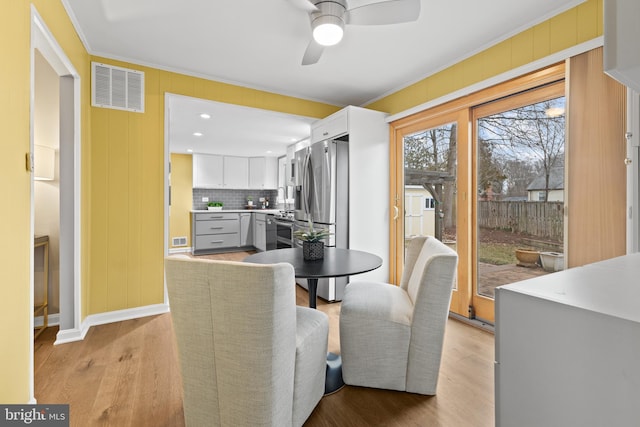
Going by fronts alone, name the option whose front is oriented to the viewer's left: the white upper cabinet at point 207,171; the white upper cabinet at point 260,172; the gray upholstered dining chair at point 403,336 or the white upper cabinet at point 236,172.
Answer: the gray upholstered dining chair

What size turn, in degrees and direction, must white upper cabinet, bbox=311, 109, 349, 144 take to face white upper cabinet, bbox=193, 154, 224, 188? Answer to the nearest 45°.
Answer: approximately 90° to its right

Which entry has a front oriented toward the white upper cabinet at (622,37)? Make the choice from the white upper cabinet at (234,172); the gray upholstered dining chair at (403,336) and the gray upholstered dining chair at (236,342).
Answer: the white upper cabinet at (234,172)

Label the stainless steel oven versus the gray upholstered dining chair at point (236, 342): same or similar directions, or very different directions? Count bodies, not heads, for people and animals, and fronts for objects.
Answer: very different directions

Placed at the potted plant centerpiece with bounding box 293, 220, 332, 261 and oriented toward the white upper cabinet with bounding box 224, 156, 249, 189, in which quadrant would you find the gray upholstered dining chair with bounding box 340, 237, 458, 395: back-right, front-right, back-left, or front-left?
back-right

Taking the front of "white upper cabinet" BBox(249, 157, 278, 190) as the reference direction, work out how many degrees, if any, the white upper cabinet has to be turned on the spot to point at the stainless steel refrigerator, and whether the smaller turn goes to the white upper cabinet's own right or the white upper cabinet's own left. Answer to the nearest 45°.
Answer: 0° — it already faces it

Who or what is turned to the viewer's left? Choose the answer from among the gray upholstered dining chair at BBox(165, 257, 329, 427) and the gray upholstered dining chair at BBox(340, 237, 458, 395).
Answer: the gray upholstered dining chair at BBox(340, 237, 458, 395)

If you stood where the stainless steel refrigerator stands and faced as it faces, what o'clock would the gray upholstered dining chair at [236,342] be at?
The gray upholstered dining chair is roughly at 11 o'clock from the stainless steel refrigerator.

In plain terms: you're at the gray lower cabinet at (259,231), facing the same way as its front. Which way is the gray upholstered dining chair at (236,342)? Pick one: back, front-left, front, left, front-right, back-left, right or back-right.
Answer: front-left

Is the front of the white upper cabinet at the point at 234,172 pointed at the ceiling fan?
yes

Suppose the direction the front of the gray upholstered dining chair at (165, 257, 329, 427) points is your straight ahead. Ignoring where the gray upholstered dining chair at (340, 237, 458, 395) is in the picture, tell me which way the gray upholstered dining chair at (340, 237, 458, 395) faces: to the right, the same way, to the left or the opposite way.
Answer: to the left

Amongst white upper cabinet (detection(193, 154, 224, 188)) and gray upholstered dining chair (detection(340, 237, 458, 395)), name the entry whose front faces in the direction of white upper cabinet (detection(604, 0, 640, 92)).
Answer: white upper cabinet (detection(193, 154, 224, 188))
